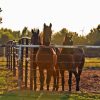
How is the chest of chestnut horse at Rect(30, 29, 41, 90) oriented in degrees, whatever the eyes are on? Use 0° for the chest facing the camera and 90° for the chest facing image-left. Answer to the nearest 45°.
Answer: approximately 0°

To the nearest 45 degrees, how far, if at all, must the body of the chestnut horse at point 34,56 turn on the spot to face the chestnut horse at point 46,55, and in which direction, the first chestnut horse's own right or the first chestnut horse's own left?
approximately 45° to the first chestnut horse's own left

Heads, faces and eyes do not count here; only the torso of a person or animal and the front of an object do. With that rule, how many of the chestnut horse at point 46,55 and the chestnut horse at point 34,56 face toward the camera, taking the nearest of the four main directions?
2

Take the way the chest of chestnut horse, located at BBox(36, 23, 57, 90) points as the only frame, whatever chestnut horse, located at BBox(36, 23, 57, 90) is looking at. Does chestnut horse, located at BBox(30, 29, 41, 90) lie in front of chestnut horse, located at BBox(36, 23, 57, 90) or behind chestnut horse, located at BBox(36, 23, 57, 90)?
behind
